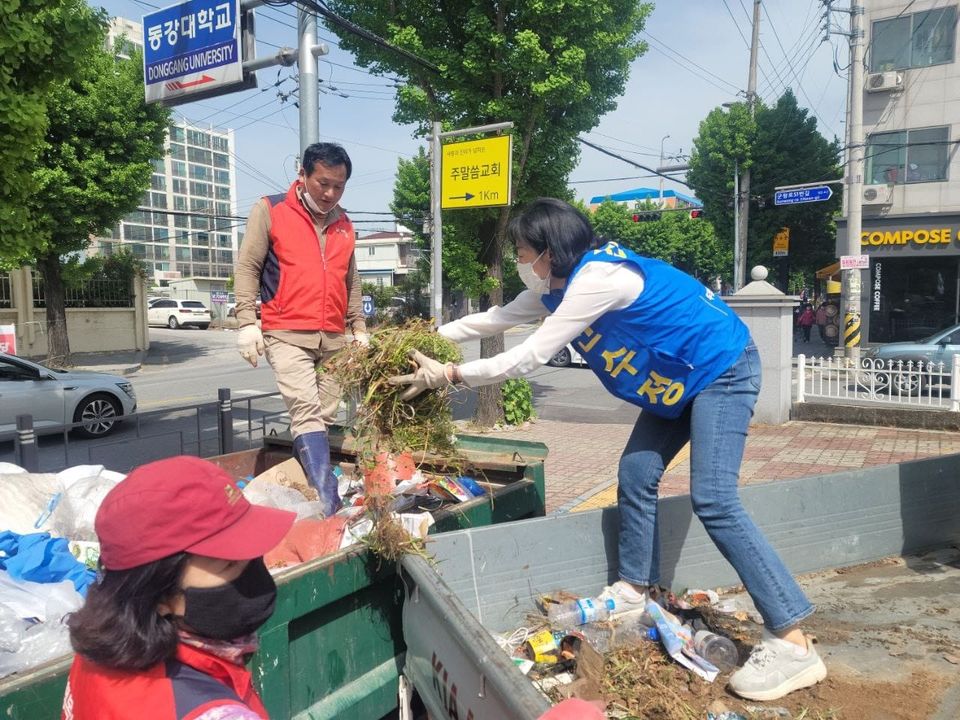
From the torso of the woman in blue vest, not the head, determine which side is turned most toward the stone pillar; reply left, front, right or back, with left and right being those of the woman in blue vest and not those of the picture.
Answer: right

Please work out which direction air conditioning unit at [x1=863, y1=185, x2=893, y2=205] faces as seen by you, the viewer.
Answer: facing the viewer

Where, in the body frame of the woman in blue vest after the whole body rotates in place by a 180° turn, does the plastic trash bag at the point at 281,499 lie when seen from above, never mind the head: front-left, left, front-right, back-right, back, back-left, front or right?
back

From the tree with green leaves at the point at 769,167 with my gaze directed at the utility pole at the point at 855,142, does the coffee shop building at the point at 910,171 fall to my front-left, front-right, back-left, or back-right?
front-left

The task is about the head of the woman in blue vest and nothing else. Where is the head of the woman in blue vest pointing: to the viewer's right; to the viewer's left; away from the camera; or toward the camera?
to the viewer's left

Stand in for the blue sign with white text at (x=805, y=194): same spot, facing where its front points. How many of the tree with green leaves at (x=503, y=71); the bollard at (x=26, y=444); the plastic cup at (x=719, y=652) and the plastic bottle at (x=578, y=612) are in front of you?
4

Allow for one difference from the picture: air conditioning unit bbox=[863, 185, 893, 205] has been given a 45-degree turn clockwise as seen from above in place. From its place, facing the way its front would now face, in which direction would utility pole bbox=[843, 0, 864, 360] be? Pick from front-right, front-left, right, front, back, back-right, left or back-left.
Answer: front-left

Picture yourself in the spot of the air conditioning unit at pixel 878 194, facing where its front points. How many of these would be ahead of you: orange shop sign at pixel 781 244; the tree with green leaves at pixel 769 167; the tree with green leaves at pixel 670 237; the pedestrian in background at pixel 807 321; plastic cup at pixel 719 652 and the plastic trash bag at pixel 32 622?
2

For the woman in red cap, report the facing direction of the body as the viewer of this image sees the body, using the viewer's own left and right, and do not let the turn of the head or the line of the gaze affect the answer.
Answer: facing to the right of the viewer

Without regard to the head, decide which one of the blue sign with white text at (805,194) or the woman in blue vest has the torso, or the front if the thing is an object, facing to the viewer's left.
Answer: the woman in blue vest

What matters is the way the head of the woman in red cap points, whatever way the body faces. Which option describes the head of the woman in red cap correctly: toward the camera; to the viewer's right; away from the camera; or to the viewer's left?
to the viewer's right

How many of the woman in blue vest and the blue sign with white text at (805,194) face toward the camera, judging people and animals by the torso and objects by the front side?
1
